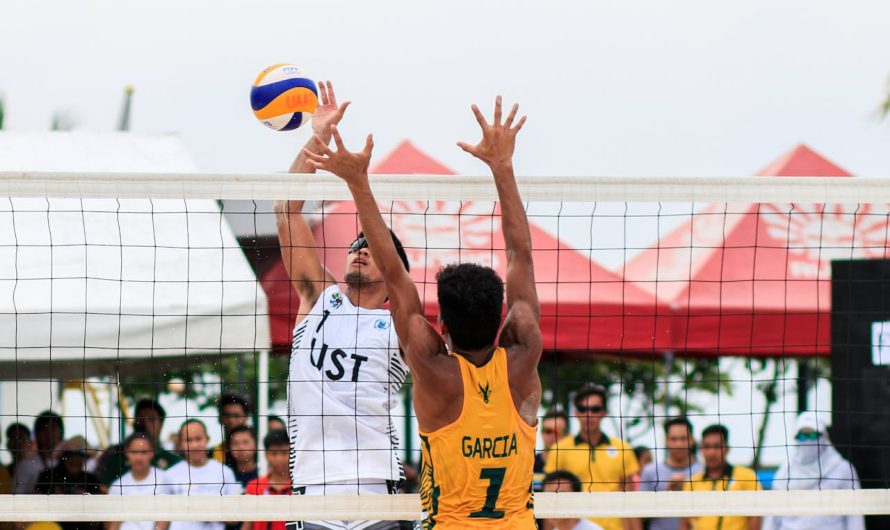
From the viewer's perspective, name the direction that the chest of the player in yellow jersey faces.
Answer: away from the camera

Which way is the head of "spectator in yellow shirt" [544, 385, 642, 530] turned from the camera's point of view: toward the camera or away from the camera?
toward the camera

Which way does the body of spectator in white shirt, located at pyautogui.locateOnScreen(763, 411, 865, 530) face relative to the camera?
toward the camera

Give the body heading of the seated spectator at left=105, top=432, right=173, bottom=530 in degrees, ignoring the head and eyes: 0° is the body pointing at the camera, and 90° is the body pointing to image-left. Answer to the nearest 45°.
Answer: approximately 0°

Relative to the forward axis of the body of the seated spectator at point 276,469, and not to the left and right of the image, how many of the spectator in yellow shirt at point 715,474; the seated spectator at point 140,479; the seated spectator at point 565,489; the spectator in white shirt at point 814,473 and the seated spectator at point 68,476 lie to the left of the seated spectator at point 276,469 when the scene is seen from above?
3

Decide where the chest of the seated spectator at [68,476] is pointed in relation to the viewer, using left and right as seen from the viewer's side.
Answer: facing the viewer

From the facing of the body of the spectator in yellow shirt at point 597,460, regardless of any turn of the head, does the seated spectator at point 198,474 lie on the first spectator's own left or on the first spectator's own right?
on the first spectator's own right

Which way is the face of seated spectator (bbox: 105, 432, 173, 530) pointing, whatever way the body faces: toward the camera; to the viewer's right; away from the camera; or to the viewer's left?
toward the camera

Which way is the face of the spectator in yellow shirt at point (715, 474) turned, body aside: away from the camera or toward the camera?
toward the camera

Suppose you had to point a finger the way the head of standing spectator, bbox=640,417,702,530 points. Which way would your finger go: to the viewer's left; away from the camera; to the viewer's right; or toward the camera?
toward the camera

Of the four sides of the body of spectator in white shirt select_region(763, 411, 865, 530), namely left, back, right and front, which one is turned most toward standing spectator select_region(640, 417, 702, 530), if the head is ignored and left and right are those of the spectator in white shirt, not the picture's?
right

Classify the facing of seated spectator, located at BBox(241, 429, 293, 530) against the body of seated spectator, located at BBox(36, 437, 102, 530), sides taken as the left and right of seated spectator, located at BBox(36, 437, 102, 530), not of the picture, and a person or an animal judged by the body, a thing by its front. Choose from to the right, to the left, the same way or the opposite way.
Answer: the same way

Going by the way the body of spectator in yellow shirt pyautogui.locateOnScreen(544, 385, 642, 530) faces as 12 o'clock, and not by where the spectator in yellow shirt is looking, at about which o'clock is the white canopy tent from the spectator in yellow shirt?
The white canopy tent is roughly at 3 o'clock from the spectator in yellow shirt.

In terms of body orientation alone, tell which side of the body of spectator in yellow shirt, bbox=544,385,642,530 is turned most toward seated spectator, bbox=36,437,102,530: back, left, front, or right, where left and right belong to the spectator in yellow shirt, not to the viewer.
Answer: right

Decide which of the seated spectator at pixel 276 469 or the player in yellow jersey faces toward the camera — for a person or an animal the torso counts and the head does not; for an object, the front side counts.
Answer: the seated spectator

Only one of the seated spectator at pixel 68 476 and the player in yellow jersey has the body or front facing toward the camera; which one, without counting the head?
the seated spectator
